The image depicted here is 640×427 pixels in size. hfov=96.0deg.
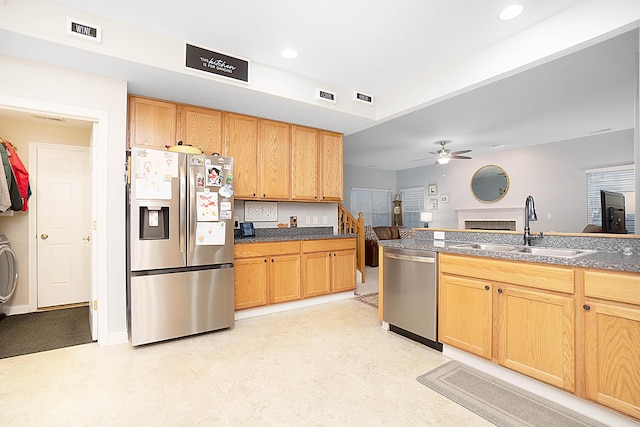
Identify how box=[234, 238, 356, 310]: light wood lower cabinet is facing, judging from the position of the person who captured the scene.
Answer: facing the viewer and to the right of the viewer

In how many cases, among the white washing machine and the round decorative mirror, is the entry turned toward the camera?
1

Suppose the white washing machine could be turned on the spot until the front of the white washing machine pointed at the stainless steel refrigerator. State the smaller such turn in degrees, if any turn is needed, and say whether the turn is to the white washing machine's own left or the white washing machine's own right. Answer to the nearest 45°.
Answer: approximately 45° to the white washing machine's own right

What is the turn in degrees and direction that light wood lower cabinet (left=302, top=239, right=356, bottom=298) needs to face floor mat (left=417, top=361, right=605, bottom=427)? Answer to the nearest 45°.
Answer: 0° — it already faces it

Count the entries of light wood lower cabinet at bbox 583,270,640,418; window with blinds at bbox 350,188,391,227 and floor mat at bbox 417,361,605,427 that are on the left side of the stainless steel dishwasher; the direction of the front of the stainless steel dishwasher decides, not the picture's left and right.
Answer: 2

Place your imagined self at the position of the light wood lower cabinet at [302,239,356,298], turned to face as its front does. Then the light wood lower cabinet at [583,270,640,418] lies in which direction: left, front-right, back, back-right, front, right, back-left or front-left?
front

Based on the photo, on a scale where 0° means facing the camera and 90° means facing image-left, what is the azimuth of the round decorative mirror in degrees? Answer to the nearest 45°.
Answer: approximately 0°

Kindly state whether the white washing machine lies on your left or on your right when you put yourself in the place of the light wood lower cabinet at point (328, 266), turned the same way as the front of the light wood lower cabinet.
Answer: on your right

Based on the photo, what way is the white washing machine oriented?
to the viewer's right

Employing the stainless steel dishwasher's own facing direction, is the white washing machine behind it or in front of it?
in front

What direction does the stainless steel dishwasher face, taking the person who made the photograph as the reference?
facing the viewer and to the left of the viewer
